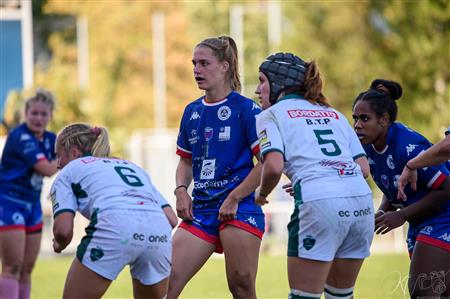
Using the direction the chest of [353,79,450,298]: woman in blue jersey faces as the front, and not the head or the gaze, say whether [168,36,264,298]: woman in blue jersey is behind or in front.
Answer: in front

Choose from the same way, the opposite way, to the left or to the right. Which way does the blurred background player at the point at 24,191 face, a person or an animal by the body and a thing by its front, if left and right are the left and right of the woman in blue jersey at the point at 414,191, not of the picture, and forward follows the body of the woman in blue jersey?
to the left

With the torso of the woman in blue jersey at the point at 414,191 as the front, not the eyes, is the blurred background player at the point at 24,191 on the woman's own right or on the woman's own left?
on the woman's own right

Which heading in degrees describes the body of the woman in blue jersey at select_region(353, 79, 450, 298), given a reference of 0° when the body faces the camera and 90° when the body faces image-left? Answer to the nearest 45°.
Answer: approximately 45°
